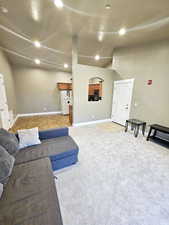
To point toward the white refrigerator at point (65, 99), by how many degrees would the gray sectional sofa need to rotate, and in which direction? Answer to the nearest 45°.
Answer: approximately 90° to its left

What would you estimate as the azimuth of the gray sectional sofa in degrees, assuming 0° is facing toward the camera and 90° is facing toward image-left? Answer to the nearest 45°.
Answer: approximately 270°

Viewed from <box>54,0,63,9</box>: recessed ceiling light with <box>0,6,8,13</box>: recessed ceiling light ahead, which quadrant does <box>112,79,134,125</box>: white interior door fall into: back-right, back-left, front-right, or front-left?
back-right

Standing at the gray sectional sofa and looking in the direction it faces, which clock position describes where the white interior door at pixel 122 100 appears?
The white interior door is roughly at 11 o'clock from the gray sectional sofa.
